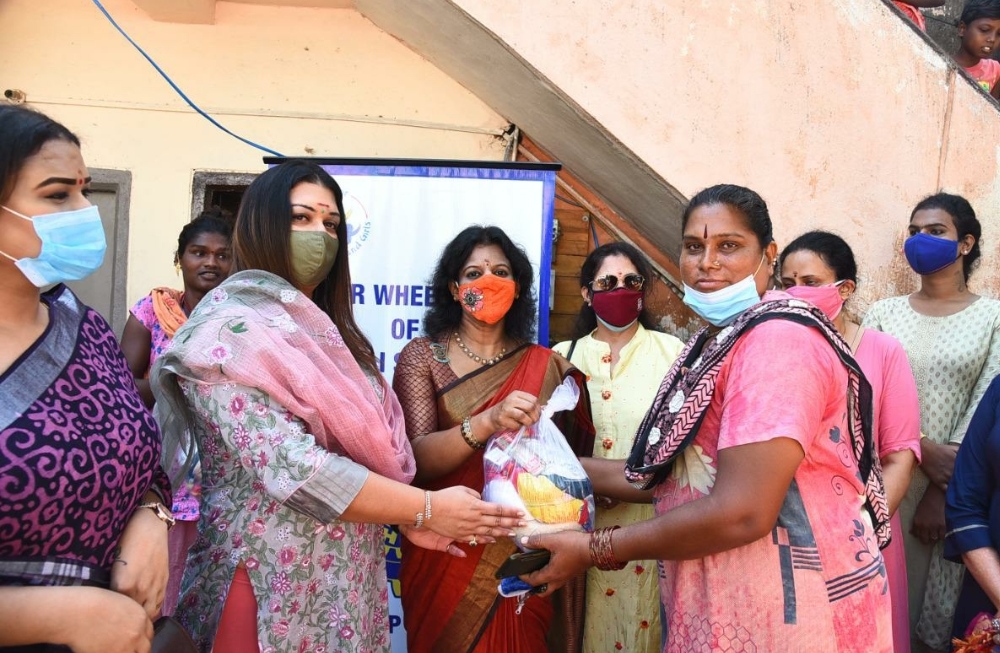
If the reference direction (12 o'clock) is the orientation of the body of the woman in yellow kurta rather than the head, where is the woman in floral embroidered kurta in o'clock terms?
The woman in floral embroidered kurta is roughly at 1 o'clock from the woman in yellow kurta.

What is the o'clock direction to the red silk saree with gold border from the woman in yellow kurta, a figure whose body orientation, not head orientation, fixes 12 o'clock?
The red silk saree with gold border is roughly at 1 o'clock from the woman in yellow kurta.

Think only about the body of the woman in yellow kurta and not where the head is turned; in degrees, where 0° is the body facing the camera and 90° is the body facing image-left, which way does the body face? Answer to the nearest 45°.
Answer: approximately 0°

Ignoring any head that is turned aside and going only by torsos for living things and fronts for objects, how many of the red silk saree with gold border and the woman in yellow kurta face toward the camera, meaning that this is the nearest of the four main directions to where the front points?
2

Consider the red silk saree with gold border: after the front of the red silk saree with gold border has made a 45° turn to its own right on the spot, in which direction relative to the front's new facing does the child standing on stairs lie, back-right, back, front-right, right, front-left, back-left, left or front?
back
